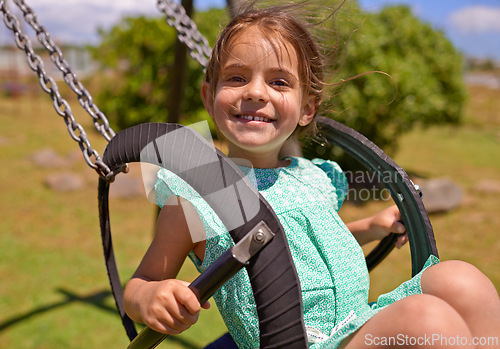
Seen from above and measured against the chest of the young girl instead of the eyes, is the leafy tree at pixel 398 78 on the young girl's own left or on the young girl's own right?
on the young girl's own left

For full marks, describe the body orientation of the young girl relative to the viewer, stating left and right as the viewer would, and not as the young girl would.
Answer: facing the viewer and to the right of the viewer

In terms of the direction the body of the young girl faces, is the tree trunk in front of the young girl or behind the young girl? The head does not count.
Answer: behind

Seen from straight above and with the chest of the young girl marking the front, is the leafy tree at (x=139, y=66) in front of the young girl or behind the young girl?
behind
